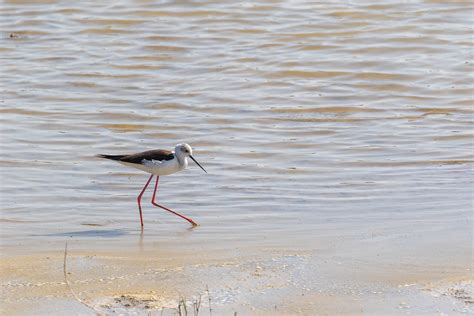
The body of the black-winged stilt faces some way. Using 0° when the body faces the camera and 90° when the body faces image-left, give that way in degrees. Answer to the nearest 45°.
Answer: approximately 270°
